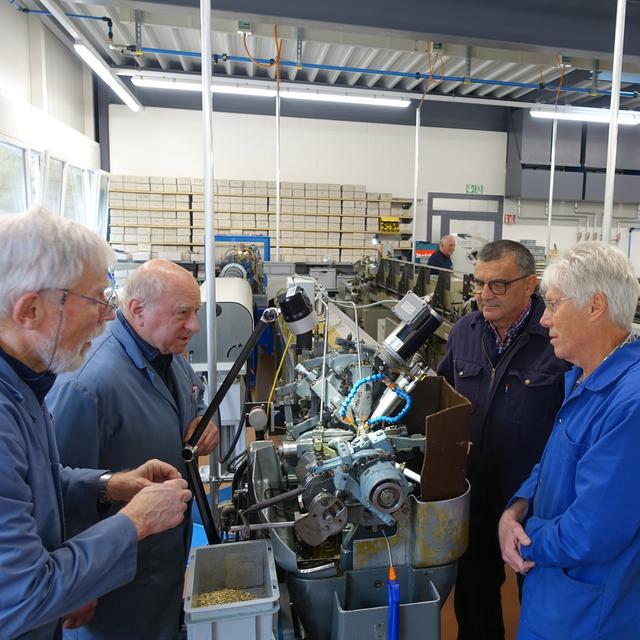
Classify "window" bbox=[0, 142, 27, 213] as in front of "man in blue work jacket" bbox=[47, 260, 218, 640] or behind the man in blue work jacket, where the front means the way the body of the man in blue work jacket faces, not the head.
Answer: behind

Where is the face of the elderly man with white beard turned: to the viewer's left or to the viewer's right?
to the viewer's right

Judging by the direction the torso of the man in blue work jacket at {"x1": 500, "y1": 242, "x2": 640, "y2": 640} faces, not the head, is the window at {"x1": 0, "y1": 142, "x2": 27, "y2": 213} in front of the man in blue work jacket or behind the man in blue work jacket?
in front

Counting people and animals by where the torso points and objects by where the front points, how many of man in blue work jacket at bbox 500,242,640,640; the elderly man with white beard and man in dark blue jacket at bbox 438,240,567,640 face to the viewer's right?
1

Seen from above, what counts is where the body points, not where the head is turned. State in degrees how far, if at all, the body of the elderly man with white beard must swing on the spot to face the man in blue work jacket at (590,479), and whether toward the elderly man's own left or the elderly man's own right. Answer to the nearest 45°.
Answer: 0° — they already face them

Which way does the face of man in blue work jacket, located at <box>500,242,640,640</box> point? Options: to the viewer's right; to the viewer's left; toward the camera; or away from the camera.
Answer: to the viewer's left

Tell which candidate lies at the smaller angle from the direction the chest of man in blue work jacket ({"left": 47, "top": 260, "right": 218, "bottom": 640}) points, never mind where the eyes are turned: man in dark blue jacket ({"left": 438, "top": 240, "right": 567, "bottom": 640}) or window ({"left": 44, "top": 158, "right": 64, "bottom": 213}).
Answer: the man in dark blue jacket

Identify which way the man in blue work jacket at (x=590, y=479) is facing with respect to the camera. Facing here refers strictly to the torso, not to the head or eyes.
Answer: to the viewer's left

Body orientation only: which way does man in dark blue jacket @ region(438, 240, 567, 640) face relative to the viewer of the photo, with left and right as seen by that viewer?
facing the viewer and to the left of the viewer

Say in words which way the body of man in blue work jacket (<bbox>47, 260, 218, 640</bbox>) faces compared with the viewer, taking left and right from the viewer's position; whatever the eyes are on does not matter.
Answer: facing the viewer and to the right of the viewer

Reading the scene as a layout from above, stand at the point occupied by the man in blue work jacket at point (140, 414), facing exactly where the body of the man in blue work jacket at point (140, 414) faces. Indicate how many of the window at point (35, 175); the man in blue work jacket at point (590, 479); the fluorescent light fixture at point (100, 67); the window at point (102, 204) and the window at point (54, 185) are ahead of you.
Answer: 1

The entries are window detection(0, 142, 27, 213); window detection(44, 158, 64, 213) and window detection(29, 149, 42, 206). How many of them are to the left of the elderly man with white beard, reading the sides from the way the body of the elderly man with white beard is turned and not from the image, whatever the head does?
3

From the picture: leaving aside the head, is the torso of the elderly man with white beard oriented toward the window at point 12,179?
no

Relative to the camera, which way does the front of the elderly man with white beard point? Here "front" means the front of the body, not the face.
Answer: to the viewer's right
